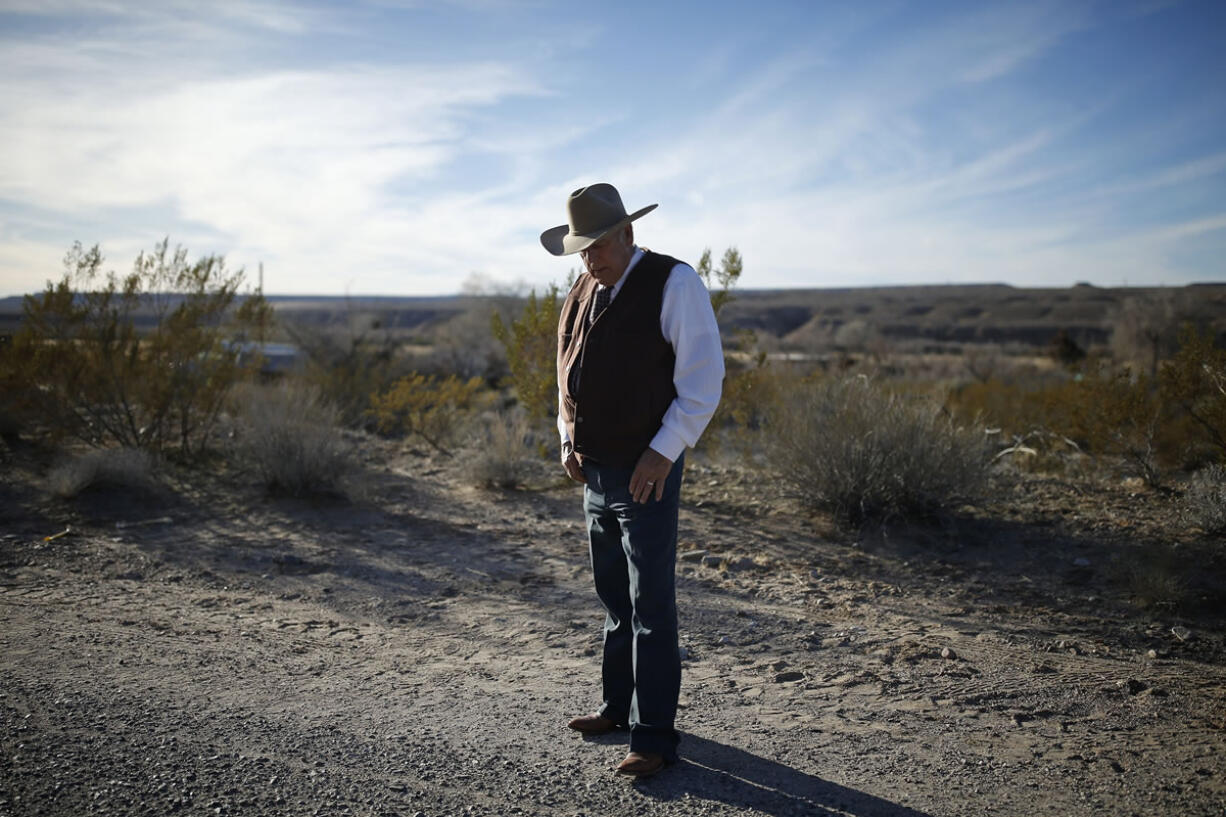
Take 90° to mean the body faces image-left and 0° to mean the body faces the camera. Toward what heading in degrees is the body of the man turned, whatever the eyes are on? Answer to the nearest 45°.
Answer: approximately 45°

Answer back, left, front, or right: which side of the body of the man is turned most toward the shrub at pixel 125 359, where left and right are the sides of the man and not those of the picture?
right

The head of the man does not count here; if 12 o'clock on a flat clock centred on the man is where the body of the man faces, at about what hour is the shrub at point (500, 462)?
The shrub is roughly at 4 o'clock from the man.

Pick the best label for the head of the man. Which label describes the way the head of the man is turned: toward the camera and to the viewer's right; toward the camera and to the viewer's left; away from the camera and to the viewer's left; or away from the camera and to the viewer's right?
toward the camera and to the viewer's left

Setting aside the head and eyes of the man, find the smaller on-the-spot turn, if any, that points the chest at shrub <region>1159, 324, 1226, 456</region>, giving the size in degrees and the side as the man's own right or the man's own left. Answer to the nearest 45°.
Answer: approximately 180°

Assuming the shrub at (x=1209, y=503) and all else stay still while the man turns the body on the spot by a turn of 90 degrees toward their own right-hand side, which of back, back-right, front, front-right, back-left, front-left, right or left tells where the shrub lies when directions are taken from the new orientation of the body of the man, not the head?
right

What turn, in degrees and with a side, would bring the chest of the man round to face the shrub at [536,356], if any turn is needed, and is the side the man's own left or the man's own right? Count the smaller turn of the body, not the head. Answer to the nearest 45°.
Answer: approximately 135° to the man's own right

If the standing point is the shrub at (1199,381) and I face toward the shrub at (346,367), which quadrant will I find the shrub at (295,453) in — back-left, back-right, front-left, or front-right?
front-left

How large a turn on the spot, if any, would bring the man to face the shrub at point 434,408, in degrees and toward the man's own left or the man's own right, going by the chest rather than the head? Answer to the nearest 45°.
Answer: approximately 135° to the man's own right

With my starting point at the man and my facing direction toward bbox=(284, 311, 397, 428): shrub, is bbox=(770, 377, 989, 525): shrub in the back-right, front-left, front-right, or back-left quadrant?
front-right
